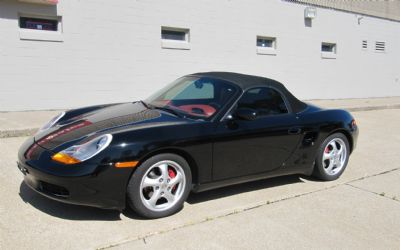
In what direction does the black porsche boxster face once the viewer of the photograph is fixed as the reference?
facing the viewer and to the left of the viewer
